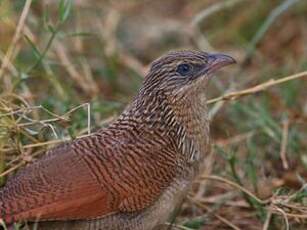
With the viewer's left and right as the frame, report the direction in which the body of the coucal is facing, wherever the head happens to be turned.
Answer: facing to the right of the viewer

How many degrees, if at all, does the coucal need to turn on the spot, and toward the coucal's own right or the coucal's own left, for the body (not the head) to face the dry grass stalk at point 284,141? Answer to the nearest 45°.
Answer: approximately 45° to the coucal's own left
